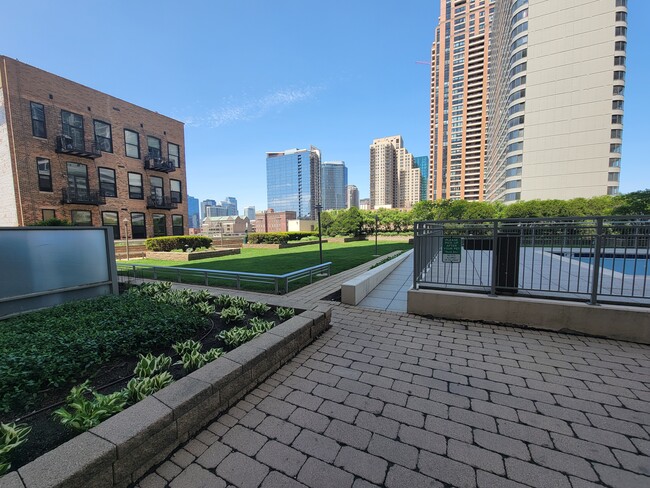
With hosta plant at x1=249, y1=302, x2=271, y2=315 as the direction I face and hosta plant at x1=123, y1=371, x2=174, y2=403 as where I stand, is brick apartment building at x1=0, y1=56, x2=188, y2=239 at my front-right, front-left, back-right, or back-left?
front-left

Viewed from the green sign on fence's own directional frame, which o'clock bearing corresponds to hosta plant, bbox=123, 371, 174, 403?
The hosta plant is roughly at 1 o'clock from the green sign on fence.

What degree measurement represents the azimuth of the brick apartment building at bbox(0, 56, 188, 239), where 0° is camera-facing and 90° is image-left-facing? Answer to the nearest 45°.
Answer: approximately 315°

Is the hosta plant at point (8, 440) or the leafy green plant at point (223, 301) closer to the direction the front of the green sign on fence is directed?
the hosta plant

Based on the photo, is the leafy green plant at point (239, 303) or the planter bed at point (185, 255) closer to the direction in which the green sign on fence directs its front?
the leafy green plant

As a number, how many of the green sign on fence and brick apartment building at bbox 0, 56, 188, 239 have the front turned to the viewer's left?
0

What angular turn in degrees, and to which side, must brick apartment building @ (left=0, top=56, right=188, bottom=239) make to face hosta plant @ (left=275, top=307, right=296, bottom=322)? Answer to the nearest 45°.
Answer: approximately 45° to its right

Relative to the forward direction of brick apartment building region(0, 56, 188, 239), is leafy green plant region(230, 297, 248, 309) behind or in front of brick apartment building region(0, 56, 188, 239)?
in front

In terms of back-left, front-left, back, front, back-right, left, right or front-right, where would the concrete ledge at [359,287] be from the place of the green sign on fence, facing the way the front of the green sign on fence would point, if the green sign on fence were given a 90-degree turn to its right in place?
front

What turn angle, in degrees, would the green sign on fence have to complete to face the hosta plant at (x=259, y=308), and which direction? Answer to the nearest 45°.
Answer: approximately 45° to its right

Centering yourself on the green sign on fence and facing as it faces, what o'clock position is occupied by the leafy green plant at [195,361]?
The leafy green plant is roughly at 1 o'clock from the green sign on fence.

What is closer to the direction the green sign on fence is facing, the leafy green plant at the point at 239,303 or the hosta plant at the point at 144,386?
the hosta plant

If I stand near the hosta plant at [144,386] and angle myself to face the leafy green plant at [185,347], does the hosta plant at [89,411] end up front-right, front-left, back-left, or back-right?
back-left

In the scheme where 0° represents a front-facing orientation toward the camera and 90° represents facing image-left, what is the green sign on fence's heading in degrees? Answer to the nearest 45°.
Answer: approximately 0°

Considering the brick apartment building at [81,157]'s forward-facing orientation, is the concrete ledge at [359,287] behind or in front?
in front

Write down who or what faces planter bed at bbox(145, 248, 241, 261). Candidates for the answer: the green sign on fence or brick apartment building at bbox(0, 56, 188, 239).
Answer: the brick apartment building

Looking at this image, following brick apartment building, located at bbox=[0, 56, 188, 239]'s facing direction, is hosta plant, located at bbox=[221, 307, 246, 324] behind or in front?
in front
